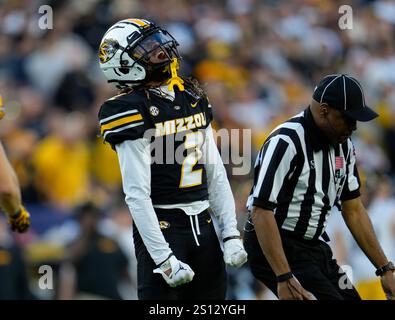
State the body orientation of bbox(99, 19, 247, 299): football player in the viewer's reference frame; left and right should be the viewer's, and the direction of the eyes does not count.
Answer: facing the viewer and to the right of the viewer

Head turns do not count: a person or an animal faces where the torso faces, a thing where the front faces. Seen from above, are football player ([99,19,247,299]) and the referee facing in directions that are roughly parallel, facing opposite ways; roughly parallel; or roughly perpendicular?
roughly parallel

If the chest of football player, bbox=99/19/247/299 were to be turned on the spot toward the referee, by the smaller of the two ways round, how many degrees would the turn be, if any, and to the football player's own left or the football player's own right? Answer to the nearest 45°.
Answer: approximately 45° to the football player's own left
